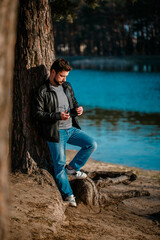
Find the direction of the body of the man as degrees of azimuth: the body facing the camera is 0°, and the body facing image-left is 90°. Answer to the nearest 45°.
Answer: approximately 315°

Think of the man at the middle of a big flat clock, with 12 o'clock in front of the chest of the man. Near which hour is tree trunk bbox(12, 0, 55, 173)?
The tree trunk is roughly at 6 o'clock from the man.
